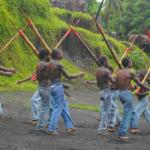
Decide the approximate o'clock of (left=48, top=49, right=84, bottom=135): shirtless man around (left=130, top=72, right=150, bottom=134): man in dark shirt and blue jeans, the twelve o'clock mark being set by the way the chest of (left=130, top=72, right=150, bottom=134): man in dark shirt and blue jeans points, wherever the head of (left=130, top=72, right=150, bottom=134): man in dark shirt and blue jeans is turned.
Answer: (left=48, top=49, right=84, bottom=135): shirtless man is roughly at 12 o'clock from (left=130, top=72, right=150, bottom=134): man in dark shirt and blue jeans.

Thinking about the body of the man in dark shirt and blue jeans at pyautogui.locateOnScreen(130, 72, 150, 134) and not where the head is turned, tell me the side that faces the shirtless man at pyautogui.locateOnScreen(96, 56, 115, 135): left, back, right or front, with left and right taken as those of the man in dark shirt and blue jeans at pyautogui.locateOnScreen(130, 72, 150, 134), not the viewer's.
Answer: front

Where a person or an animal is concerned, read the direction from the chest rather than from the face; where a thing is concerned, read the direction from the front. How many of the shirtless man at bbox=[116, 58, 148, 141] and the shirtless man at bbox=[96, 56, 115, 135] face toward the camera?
0

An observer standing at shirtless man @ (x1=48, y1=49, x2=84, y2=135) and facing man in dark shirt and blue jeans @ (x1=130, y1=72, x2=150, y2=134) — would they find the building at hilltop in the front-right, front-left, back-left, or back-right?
front-left

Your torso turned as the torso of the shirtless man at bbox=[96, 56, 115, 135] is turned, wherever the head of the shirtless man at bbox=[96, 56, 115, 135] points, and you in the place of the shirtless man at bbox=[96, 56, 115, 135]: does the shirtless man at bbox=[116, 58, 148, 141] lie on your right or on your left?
on your right

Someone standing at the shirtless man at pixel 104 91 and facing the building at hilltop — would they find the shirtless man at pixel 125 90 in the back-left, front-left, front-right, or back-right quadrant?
back-right

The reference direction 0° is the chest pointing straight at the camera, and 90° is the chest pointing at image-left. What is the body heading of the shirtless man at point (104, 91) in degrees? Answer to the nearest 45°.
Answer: approximately 225°

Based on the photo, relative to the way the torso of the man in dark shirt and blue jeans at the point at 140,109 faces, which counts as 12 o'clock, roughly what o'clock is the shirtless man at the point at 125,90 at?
the shirtless man at the point at 125,90 is roughly at 11 o'clock from the man in dark shirt and blue jeans at the point at 140,109.

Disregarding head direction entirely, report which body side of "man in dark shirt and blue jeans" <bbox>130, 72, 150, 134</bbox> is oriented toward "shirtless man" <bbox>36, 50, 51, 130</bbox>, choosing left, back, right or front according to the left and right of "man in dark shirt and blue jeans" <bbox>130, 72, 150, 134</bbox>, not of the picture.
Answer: front

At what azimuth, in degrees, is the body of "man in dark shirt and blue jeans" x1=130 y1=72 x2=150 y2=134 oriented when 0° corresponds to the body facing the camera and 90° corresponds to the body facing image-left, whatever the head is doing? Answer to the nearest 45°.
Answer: approximately 45°
